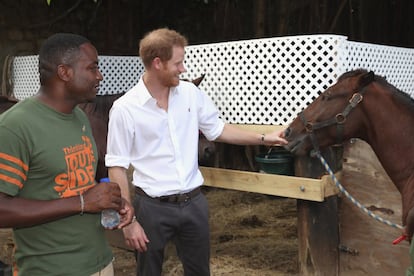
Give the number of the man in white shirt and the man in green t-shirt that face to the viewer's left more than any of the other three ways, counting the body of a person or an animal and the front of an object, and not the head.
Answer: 0

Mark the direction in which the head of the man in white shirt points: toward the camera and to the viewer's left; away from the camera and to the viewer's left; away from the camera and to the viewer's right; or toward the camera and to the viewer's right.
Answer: toward the camera and to the viewer's right

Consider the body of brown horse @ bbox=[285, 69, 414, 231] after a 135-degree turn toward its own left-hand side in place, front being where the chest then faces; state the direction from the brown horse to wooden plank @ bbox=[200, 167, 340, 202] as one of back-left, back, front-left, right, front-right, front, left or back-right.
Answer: back

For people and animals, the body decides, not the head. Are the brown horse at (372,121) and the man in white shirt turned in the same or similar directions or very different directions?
very different directions

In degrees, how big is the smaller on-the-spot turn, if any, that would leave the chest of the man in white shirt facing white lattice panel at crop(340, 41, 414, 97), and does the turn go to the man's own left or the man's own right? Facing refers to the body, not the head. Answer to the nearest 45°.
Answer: approximately 90° to the man's own left

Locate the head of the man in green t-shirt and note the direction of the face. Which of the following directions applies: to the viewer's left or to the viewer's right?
to the viewer's right

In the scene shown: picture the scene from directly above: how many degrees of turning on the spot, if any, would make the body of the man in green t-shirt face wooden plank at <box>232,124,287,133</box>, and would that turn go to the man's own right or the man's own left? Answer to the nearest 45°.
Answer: approximately 90° to the man's own left

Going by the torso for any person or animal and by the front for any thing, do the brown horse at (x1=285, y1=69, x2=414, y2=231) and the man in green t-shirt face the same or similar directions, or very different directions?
very different directions

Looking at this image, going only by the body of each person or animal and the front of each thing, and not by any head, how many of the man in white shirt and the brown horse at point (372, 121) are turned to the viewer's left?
1

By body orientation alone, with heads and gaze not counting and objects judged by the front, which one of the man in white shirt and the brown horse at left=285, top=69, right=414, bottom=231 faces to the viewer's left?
the brown horse

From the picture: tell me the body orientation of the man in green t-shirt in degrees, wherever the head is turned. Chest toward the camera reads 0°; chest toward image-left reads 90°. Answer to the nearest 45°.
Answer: approximately 315°

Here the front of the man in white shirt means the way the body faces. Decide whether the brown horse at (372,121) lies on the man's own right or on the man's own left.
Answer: on the man's own left

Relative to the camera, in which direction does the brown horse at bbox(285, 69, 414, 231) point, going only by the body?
to the viewer's left

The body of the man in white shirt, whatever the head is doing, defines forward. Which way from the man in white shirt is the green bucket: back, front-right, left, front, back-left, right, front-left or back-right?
left

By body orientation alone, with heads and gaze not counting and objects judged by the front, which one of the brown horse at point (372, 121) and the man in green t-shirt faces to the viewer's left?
the brown horse
